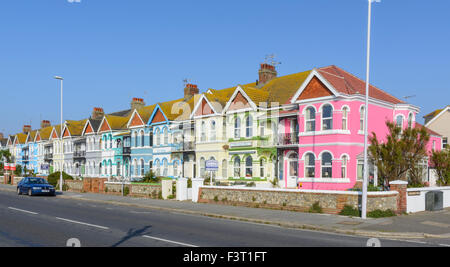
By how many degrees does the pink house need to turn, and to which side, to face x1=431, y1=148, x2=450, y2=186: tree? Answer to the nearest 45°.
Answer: approximately 135° to its left

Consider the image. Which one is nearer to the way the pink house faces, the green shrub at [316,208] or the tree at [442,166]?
the green shrub

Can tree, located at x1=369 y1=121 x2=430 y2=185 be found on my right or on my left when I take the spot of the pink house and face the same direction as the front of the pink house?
on my left

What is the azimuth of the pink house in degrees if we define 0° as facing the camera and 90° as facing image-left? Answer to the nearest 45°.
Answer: approximately 45°

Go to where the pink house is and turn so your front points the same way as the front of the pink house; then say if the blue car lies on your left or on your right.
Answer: on your right

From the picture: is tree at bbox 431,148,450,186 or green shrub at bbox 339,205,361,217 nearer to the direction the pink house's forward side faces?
the green shrub
